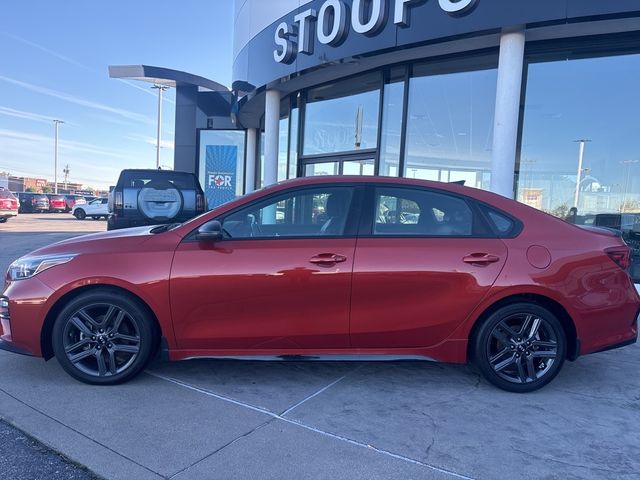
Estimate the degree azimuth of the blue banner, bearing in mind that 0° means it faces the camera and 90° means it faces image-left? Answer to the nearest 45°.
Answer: approximately 0°

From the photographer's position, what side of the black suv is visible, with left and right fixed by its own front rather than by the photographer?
back

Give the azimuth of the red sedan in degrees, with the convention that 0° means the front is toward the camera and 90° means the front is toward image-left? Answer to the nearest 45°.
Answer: approximately 90°

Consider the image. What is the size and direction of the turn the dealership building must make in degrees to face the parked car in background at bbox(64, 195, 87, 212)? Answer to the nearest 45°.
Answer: approximately 90° to its right

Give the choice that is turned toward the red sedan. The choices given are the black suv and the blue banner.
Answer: the blue banner

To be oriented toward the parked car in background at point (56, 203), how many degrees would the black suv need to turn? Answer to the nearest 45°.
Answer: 0° — it already faces it

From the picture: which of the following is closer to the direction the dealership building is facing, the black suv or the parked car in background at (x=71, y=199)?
the black suv

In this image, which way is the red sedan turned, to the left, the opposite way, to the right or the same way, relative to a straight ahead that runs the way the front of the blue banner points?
to the right

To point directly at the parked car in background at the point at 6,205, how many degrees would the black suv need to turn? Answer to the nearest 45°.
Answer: approximately 45° to its left
